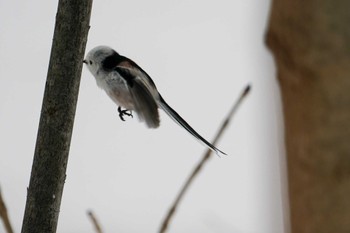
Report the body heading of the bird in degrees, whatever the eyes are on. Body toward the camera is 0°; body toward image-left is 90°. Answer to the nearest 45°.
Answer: approximately 90°
